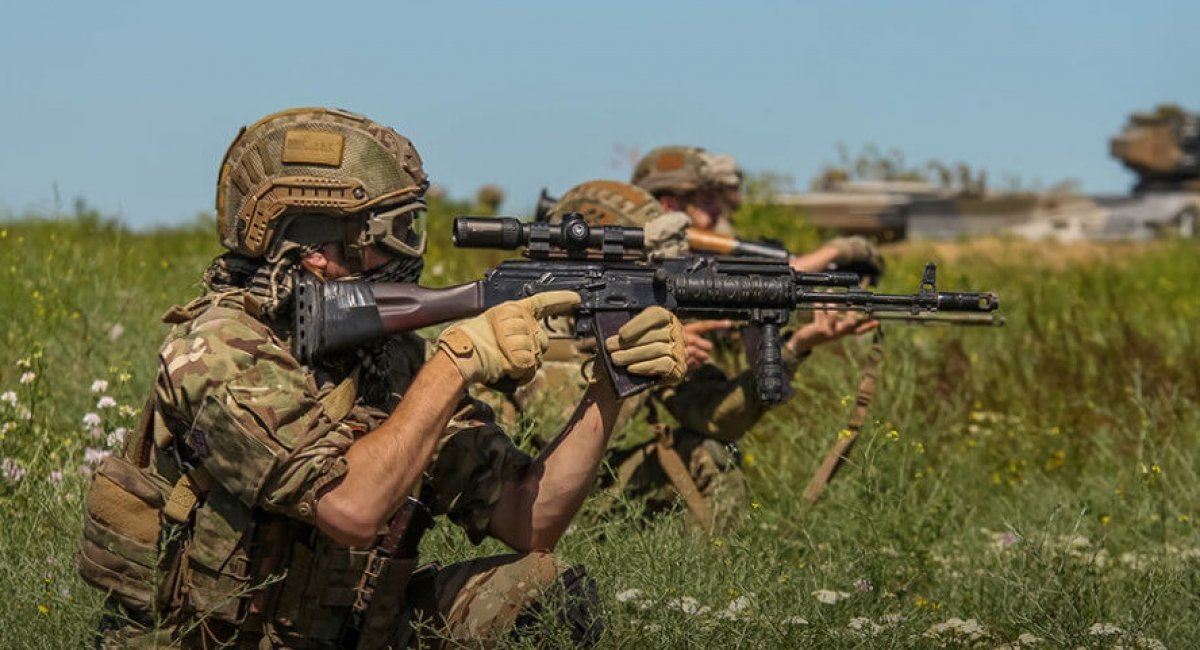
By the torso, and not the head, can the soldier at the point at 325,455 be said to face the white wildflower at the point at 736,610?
yes

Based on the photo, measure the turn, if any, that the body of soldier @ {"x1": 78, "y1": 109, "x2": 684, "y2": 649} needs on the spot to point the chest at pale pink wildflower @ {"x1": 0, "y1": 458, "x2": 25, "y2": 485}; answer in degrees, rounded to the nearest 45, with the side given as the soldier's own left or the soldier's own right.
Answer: approximately 135° to the soldier's own left

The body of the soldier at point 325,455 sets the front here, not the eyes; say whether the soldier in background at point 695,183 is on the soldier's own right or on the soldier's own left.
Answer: on the soldier's own left

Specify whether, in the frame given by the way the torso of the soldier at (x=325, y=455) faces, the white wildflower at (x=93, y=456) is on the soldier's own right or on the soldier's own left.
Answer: on the soldier's own left

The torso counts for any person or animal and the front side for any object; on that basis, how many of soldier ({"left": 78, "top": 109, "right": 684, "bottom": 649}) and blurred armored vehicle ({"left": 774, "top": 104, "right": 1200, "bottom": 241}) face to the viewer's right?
1

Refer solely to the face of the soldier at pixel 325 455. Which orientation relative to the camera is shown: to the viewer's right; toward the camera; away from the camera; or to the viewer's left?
to the viewer's right

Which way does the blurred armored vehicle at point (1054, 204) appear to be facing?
to the viewer's left

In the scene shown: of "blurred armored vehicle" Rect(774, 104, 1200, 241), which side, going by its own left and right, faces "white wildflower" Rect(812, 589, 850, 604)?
left

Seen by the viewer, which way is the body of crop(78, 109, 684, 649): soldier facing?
to the viewer's right

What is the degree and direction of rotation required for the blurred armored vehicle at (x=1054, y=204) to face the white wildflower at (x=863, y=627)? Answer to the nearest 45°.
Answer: approximately 90° to its left
